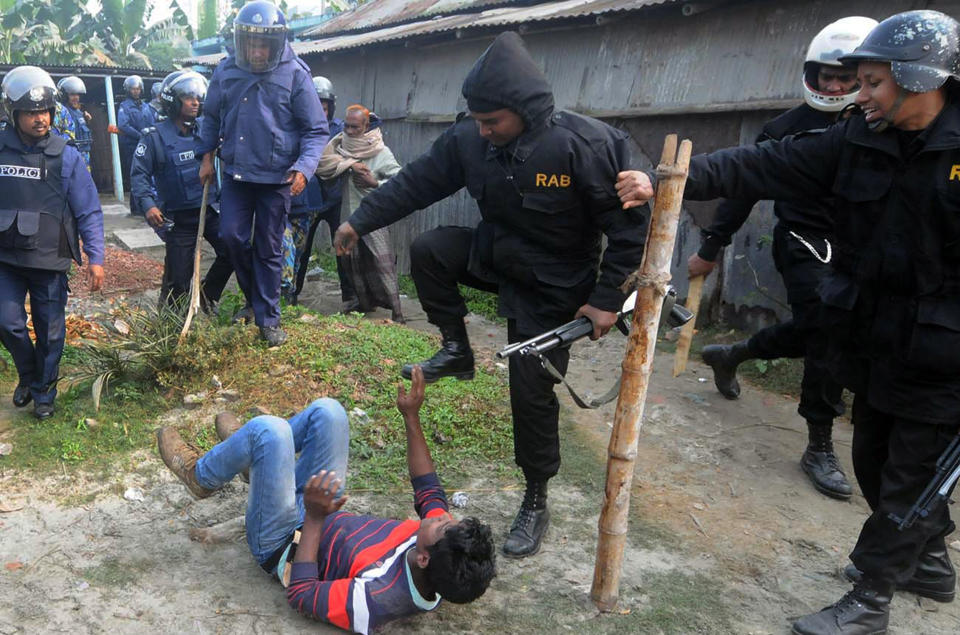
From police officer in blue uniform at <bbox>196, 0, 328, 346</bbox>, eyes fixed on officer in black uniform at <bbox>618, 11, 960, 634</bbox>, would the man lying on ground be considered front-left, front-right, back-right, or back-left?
front-right

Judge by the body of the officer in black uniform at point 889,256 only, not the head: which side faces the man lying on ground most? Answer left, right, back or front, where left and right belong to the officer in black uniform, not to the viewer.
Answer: front

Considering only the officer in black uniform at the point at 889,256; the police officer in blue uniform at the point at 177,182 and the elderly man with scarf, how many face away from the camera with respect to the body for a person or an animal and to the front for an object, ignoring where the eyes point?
0

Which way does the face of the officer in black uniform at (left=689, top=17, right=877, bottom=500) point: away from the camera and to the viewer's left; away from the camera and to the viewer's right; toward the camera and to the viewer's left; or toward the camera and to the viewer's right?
toward the camera and to the viewer's left

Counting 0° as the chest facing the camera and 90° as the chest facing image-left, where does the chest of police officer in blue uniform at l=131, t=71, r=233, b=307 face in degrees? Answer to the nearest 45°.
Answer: approximately 315°

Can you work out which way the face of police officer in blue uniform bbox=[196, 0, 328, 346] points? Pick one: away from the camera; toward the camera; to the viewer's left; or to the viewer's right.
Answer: toward the camera

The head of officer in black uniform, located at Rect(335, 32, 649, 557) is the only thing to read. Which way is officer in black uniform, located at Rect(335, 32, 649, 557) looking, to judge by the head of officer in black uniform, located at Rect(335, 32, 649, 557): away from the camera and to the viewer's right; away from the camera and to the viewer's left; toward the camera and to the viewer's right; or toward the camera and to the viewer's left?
toward the camera and to the viewer's left

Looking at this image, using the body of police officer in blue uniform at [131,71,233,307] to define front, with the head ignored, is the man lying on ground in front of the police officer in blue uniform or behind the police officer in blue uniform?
in front

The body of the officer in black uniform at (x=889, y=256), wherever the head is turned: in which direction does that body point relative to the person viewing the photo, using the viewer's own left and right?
facing the viewer and to the left of the viewer
